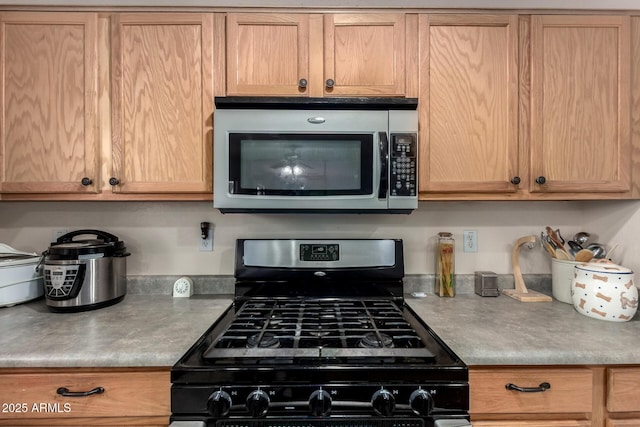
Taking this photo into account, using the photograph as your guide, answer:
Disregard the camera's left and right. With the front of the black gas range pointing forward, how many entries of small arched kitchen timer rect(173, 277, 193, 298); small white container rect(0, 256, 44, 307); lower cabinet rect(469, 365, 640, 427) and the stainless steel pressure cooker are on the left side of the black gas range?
1

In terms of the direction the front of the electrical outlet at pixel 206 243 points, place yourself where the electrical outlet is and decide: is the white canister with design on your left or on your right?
on your left

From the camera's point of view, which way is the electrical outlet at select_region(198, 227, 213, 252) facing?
toward the camera

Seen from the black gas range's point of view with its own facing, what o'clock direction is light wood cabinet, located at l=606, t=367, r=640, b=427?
The light wood cabinet is roughly at 9 o'clock from the black gas range.

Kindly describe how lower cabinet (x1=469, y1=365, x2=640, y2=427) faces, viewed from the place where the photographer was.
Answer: facing the viewer

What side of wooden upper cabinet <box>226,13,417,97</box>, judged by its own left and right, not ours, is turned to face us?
front

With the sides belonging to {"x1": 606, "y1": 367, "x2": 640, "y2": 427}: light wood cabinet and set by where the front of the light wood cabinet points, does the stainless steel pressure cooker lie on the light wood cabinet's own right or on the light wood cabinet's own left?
on the light wood cabinet's own right

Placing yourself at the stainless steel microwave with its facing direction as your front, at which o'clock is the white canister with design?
The white canister with design is roughly at 9 o'clock from the stainless steel microwave.

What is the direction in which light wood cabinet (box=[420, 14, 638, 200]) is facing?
toward the camera

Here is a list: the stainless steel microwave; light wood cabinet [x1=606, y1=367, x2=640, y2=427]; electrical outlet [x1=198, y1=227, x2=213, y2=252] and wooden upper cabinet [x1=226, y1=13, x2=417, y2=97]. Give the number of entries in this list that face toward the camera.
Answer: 4
